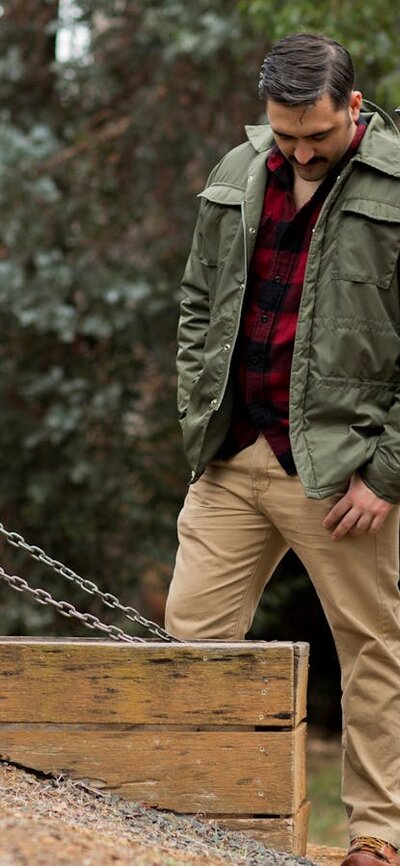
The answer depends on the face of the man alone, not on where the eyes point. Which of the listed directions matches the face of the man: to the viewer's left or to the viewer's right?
to the viewer's left

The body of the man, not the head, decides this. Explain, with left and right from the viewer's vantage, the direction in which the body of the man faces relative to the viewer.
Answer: facing the viewer and to the left of the viewer

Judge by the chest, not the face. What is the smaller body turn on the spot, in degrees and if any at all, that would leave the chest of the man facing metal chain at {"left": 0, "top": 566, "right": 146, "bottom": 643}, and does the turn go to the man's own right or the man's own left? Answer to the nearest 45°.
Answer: approximately 45° to the man's own right
